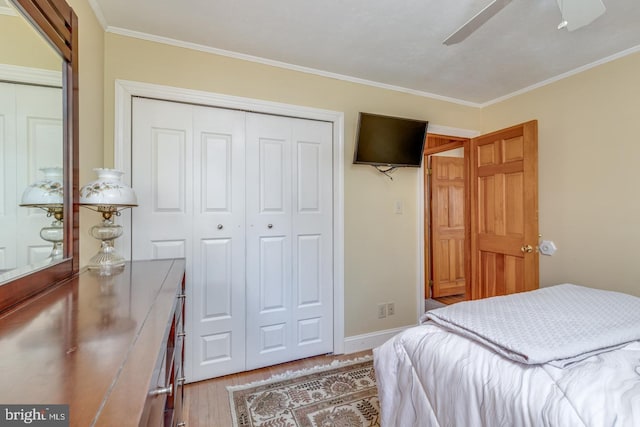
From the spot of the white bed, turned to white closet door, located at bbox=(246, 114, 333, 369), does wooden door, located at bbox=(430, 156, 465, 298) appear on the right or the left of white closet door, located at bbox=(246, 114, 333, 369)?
right

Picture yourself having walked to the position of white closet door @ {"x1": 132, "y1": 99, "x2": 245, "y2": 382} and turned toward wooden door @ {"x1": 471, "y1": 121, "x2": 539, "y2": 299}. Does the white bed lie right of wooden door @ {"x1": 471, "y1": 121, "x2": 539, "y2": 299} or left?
right

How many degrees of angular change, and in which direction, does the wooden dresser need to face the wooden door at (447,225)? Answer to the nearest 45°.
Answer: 0° — it already faces it

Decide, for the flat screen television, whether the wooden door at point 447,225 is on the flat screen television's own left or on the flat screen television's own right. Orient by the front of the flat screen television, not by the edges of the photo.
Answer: on the flat screen television's own left

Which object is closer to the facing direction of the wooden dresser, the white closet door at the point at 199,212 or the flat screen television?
the flat screen television

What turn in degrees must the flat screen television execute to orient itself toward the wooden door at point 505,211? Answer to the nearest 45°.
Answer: approximately 45° to its left

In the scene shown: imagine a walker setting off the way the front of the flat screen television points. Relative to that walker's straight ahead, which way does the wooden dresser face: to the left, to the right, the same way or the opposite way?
to the left

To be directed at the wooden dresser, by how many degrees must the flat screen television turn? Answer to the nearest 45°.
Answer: approximately 45° to its right

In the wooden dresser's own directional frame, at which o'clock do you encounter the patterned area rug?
The patterned area rug is roughly at 11 o'clock from the wooden dresser.

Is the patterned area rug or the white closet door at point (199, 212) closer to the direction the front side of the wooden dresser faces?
the patterned area rug

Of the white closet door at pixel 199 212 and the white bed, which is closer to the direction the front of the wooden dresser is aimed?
the white bed

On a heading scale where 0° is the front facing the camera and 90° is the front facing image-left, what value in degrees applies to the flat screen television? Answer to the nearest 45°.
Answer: approximately 315°

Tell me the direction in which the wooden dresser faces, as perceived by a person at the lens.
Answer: facing to the right of the viewer
